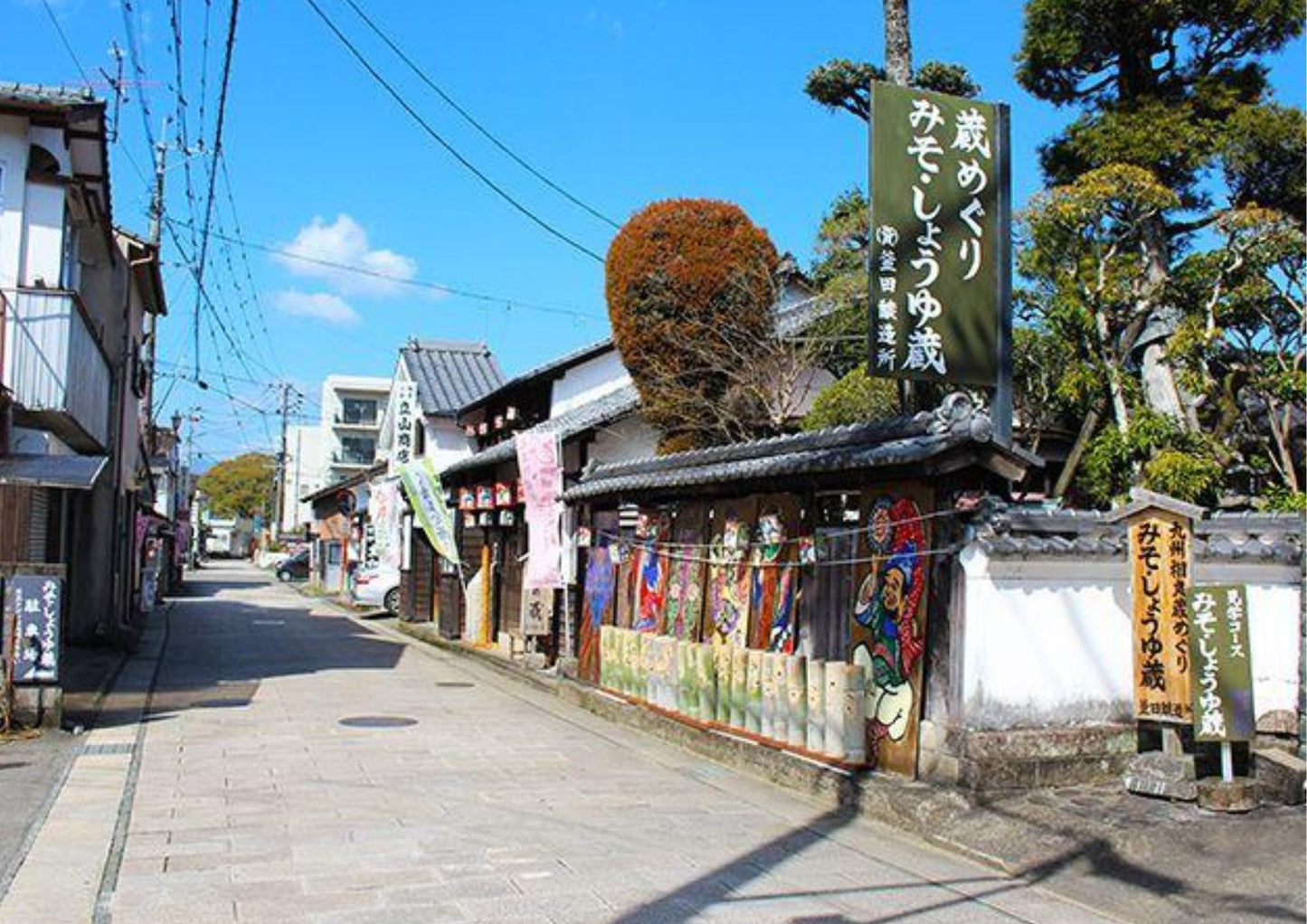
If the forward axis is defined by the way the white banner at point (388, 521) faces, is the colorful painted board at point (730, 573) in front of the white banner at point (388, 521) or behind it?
in front

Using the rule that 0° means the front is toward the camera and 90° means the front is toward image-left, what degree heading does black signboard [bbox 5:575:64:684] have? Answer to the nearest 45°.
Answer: approximately 0°

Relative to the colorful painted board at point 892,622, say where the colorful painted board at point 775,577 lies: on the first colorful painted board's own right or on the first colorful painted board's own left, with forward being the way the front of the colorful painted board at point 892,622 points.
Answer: on the first colorful painted board's own right

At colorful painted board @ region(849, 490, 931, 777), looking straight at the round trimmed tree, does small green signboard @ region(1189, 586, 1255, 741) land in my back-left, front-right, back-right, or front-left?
back-right

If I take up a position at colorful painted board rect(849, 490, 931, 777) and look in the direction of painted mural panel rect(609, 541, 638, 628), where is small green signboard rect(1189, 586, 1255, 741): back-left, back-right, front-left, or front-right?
back-right

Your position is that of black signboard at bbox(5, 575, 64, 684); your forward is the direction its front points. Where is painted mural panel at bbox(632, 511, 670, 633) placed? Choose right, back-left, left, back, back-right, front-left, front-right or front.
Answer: left

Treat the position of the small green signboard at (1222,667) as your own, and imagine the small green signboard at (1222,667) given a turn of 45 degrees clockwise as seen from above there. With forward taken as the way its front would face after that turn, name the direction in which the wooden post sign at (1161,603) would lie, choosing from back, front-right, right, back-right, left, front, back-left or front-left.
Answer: right

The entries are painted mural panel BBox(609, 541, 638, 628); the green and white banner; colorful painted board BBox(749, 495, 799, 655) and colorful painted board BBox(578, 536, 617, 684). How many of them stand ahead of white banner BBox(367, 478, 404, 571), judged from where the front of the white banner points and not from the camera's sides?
4

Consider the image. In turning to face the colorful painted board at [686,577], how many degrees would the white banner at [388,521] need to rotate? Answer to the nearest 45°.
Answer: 0° — it already faces it

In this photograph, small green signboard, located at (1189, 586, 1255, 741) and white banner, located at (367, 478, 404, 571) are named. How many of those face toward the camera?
2
